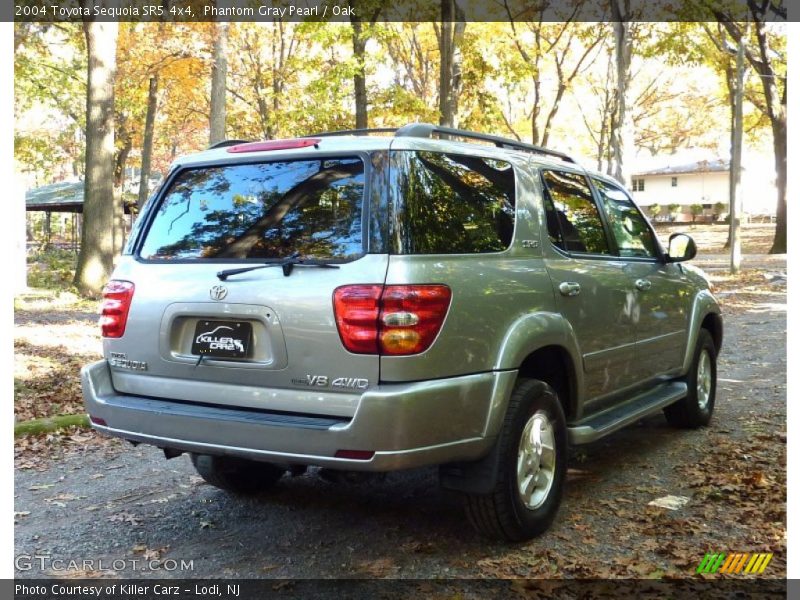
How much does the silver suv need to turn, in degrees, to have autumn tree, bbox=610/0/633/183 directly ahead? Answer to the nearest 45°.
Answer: approximately 45° to its left

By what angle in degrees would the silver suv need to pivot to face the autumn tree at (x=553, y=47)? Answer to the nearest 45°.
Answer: approximately 45° to its left

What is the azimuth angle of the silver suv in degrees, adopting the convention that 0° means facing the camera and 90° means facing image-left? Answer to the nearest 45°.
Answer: approximately 225°
